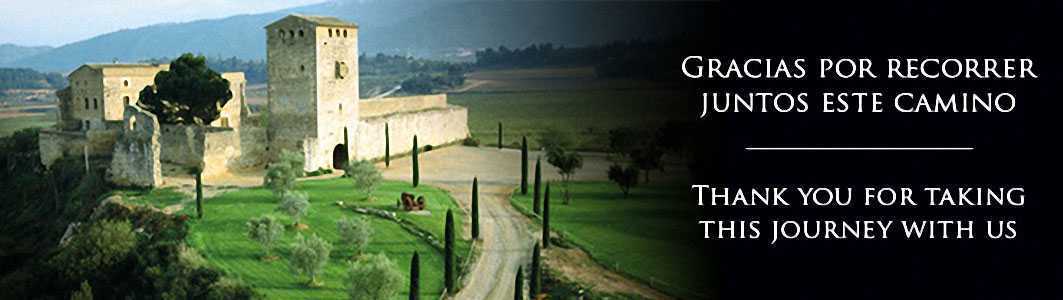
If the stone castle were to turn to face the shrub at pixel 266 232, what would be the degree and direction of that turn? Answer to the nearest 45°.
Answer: approximately 45° to its right

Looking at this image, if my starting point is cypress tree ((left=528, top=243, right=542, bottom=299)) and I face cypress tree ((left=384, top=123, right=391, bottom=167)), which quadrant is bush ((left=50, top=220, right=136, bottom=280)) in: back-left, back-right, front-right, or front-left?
front-left

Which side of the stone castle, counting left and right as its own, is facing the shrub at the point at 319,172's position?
front

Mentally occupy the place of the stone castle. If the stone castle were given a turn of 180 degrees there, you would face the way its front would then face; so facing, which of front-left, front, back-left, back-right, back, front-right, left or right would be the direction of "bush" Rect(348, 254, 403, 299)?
back-left

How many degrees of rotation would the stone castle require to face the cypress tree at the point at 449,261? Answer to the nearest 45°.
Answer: approximately 45° to its right

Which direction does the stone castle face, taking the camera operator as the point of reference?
facing the viewer and to the right of the viewer

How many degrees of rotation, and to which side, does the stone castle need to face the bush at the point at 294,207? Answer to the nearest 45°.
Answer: approximately 45° to its right

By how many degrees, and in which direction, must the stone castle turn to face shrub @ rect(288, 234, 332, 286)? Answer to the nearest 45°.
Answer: approximately 45° to its right

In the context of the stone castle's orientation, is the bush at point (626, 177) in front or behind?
in front

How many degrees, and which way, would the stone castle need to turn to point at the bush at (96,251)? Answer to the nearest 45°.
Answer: approximately 90° to its right

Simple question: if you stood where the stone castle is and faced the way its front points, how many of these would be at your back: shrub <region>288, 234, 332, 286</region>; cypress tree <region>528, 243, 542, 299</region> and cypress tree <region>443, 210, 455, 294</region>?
0

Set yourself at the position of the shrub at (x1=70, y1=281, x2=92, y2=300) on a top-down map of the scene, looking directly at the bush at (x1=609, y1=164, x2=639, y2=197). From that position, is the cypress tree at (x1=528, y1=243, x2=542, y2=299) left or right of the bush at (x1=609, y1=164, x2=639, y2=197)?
right

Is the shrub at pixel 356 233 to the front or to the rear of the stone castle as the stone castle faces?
to the front

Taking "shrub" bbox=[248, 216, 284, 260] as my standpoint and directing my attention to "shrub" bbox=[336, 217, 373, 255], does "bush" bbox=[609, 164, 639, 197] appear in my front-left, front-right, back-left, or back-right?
front-left
